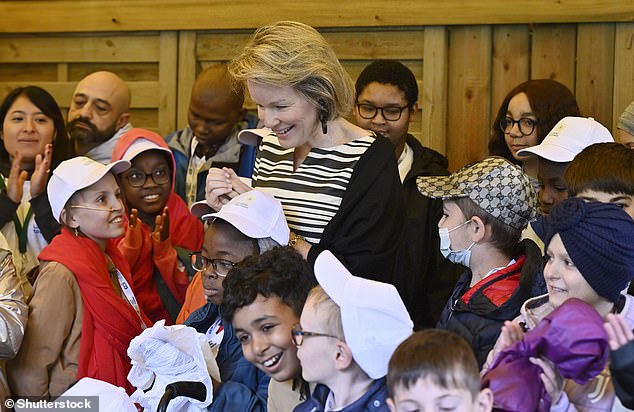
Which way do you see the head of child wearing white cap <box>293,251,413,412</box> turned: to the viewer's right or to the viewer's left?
to the viewer's left

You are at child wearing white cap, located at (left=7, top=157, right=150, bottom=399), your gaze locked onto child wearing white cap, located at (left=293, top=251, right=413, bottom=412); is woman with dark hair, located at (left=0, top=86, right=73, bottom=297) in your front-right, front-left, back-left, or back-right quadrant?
back-left

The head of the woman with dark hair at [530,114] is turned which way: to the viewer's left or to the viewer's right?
to the viewer's left

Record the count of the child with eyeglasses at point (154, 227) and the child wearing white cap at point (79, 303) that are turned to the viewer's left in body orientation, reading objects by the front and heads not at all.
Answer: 0

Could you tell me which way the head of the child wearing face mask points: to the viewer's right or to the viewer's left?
to the viewer's left

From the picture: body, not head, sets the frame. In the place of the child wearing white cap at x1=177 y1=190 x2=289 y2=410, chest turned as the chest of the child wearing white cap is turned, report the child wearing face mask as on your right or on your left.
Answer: on your left

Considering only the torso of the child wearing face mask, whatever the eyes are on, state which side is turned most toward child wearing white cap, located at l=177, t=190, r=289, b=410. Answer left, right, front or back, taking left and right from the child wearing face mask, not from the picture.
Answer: front

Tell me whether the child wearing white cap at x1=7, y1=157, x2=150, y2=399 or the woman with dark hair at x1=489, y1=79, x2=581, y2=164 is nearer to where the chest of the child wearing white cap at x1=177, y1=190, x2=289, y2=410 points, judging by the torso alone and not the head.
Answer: the child wearing white cap
